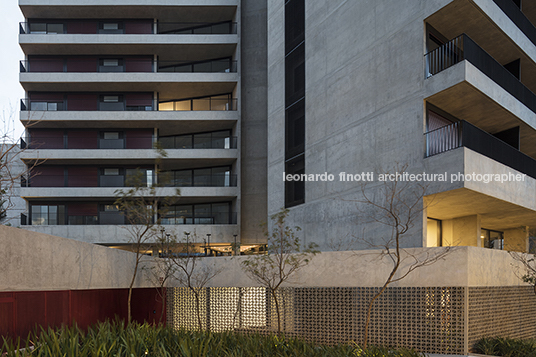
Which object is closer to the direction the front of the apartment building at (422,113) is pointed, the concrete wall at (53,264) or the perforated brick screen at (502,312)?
the perforated brick screen

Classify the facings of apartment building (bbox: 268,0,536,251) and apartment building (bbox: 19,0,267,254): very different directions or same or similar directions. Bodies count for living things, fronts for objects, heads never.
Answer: same or similar directions

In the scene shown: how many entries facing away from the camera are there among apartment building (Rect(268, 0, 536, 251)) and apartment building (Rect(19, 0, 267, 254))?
0

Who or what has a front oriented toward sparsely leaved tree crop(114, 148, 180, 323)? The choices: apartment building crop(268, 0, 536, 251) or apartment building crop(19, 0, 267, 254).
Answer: apartment building crop(19, 0, 267, 254)

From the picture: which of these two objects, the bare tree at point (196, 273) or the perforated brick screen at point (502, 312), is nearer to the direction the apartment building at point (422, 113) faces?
the perforated brick screen

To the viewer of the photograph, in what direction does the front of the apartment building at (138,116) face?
facing the viewer

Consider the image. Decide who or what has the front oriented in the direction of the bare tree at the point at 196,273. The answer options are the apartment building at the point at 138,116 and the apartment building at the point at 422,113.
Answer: the apartment building at the point at 138,116

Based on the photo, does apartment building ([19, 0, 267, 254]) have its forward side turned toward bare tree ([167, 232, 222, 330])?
yes

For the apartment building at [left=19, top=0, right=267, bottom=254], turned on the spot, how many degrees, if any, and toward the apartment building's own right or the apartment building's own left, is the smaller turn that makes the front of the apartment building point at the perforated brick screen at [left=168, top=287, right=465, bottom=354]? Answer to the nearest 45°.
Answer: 0° — it already faces it

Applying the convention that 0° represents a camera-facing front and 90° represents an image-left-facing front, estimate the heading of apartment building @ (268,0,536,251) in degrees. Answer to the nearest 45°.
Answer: approximately 315°

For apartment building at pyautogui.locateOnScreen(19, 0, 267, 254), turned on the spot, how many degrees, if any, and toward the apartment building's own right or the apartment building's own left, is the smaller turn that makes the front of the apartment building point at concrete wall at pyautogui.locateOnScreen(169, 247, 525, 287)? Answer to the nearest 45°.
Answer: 0° — it already faces it

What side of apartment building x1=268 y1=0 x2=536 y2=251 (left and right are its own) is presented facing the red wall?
right
